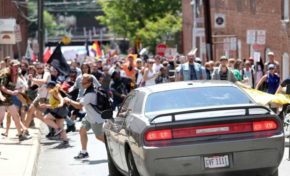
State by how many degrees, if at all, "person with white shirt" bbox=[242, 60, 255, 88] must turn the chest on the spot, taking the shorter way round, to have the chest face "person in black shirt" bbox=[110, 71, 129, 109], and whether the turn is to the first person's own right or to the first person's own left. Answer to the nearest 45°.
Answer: approximately 90° to the first person's own right

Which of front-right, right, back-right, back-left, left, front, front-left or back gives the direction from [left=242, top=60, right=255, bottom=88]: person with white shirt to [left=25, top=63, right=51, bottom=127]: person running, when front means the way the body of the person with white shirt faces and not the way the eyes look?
front-right

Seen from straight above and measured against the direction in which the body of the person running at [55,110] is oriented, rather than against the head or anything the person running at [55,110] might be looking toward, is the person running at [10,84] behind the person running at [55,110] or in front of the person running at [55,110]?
in front

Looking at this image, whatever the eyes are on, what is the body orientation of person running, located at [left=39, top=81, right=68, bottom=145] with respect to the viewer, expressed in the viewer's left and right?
facing to the left of the viewer

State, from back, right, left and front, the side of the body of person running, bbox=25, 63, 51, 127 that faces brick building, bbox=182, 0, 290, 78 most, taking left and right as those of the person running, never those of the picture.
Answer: back

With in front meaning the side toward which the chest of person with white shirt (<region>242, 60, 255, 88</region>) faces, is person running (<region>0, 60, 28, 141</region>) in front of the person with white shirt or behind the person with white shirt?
in front

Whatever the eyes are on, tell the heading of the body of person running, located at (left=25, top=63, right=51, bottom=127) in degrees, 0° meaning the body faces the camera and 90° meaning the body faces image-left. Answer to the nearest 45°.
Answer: approximately 45°
